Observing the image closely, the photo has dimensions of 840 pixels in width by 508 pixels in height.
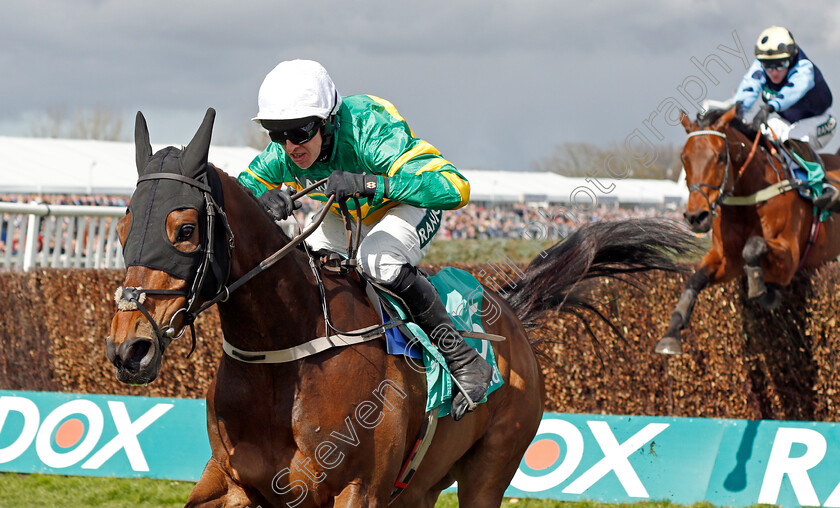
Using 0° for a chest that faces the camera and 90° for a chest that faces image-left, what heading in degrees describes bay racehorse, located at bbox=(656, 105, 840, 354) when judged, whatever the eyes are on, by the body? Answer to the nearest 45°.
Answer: approximately 45°

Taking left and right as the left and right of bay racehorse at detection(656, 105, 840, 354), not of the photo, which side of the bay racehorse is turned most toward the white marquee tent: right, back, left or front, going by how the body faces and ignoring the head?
right

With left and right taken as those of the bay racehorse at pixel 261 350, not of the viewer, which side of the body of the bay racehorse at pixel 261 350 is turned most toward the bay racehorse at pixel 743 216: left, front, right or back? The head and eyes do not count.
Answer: back

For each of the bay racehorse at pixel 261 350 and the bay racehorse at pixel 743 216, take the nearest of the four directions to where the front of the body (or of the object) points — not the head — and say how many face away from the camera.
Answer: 0

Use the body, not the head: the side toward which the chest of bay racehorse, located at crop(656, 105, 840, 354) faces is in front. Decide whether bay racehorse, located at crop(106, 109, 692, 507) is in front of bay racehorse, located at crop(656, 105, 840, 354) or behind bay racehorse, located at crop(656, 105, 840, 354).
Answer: in front

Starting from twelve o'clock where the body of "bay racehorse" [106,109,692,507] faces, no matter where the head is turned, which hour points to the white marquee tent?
The white marquee tent is roughly at 4 o'clock from the bay racehorse.

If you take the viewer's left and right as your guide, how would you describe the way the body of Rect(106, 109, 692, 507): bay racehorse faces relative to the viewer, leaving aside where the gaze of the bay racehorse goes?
facing the viewer and to the left of the viewer

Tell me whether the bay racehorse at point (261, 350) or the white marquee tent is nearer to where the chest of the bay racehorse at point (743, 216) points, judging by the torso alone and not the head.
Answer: the bay racehorse

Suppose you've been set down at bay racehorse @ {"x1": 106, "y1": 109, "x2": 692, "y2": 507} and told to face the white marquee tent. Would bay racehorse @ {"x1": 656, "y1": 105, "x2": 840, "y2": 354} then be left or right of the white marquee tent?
right
